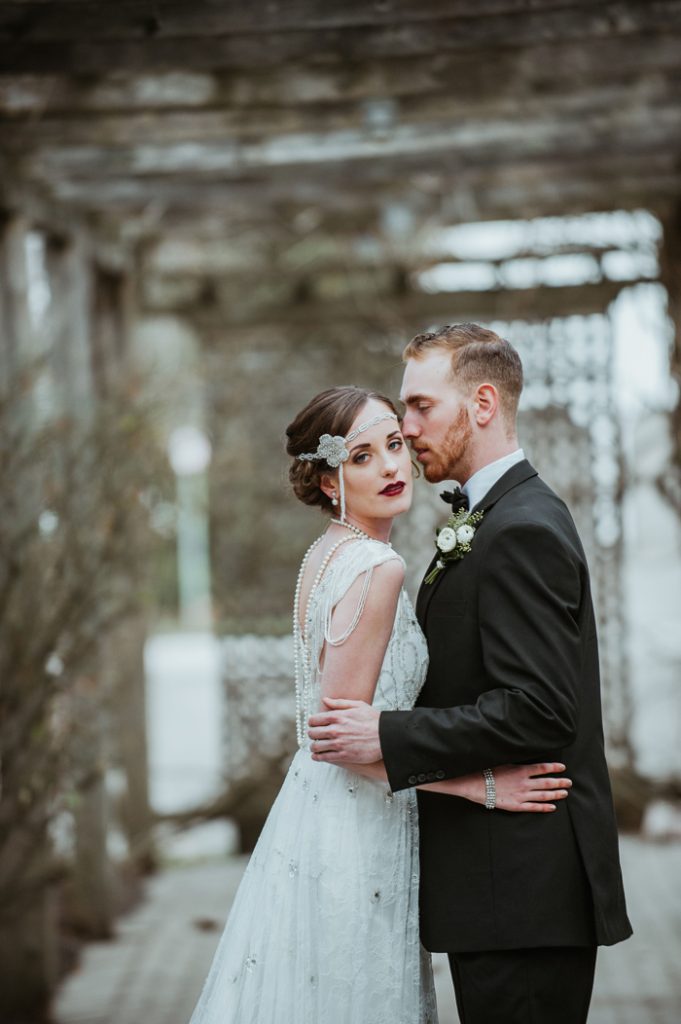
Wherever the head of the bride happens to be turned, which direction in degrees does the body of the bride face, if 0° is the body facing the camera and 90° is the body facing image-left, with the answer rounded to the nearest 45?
approximately 270°

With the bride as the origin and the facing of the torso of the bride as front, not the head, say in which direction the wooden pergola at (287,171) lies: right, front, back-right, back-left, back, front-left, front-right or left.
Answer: left

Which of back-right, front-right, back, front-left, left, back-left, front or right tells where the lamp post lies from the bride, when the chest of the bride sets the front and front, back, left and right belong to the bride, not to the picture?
left

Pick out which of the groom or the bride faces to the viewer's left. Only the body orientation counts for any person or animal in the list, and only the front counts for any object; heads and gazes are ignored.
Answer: the groom

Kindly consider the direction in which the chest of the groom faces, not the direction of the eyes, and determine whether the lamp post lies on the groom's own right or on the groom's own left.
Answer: on the groom's own right

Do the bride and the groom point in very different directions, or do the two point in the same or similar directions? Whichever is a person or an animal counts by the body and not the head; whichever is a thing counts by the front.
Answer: very different directions

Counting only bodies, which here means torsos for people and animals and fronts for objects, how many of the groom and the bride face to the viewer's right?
1

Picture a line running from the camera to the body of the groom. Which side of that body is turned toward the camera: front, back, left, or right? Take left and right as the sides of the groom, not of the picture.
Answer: left

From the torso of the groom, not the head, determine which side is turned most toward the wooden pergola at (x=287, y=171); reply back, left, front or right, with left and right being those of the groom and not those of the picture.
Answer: right

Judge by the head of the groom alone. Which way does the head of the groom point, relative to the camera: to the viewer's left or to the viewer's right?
to the viewer's left
